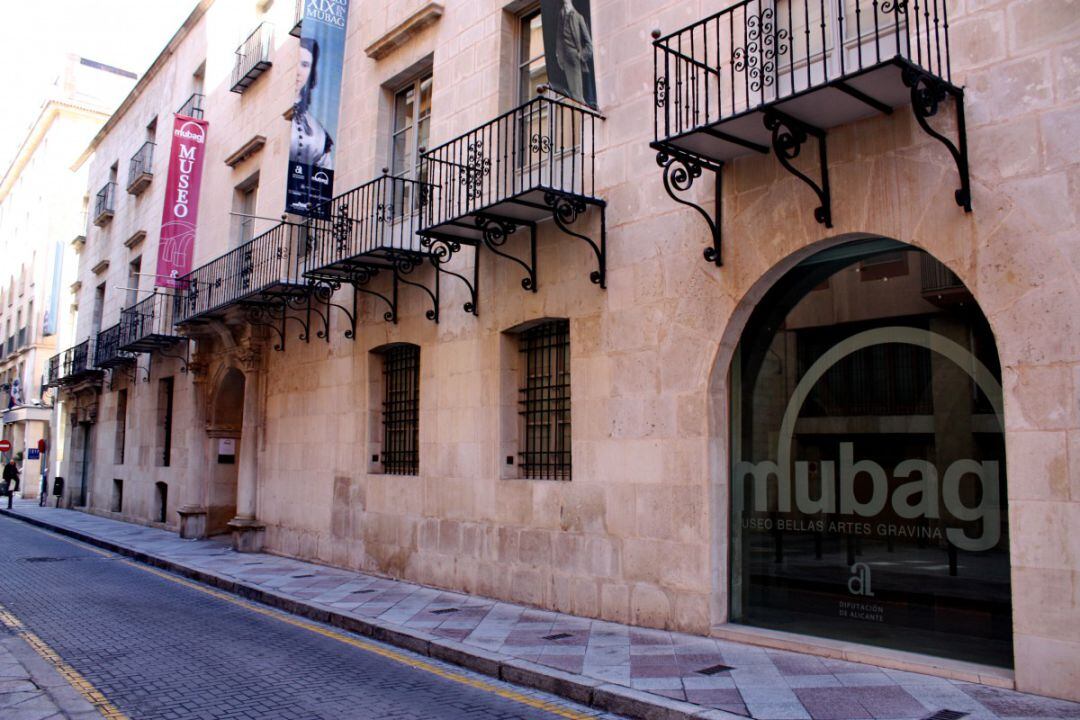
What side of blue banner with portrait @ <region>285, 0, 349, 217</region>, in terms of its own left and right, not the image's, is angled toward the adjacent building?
back

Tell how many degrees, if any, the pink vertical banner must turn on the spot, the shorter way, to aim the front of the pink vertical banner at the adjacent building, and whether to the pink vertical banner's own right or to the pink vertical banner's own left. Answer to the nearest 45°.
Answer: approximately 180°

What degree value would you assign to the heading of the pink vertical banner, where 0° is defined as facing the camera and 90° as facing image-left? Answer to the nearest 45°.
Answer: approximately 0°

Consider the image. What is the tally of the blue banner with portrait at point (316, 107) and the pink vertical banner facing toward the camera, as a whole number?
2

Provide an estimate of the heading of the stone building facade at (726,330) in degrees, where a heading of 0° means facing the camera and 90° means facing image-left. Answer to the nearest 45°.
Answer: approximately 45°

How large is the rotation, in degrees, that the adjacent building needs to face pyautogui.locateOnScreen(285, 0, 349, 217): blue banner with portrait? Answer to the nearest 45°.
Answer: approximately 45° to its left

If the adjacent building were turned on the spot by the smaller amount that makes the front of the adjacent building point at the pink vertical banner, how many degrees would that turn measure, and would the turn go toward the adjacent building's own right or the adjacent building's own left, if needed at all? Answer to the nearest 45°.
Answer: approximately 45° to the adjacent building's own left

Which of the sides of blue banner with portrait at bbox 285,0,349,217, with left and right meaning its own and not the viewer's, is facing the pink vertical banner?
back
